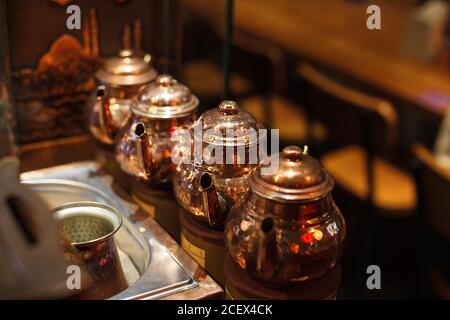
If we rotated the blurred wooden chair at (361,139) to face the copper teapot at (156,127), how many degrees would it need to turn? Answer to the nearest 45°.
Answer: approximately 135° to its right

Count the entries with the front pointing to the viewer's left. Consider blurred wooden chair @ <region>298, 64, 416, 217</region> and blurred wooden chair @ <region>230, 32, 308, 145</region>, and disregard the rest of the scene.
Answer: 0
